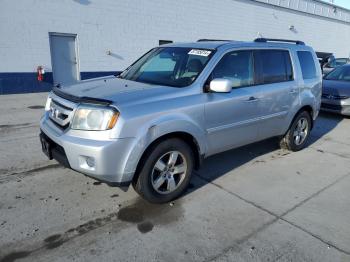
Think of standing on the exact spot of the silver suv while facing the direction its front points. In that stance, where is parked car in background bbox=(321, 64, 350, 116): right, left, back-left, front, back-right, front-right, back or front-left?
back

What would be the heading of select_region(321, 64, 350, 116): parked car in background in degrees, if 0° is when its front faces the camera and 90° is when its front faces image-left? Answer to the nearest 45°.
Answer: approximately 45°

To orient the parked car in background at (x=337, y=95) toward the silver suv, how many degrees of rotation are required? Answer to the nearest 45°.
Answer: approximately 45° to its left

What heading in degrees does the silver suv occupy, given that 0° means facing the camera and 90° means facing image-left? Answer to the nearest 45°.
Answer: approximately 45°
